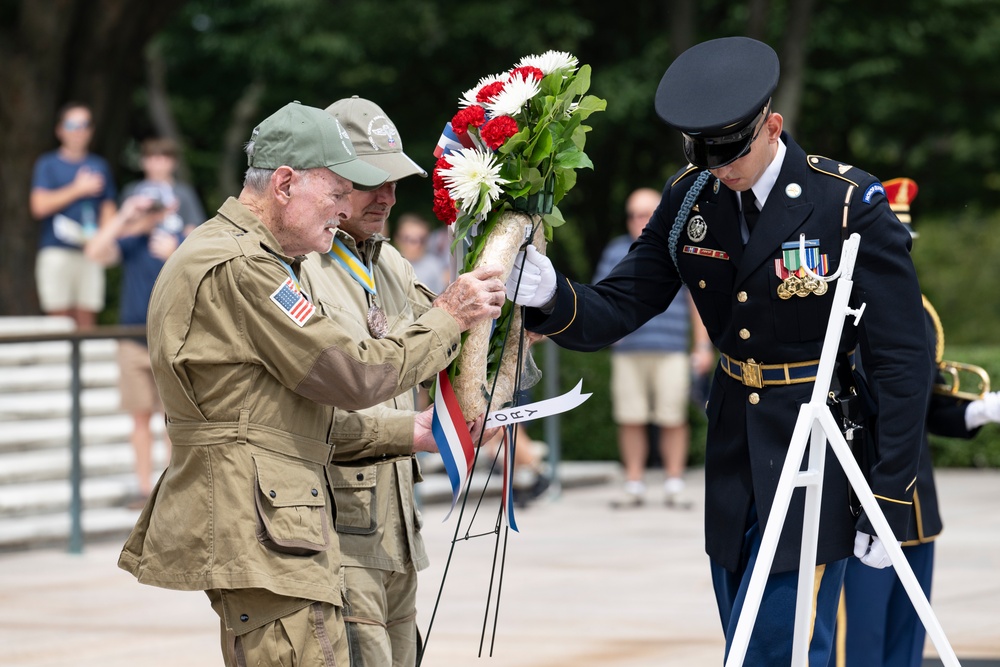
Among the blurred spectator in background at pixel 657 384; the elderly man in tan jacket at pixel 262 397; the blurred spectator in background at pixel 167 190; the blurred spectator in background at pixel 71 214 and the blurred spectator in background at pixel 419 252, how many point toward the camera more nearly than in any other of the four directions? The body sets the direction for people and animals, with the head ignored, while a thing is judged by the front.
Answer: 4

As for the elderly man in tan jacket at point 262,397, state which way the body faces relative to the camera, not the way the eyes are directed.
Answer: to the viewer's right

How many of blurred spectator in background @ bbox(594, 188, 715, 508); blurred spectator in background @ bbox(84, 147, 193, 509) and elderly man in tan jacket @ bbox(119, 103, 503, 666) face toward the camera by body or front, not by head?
2

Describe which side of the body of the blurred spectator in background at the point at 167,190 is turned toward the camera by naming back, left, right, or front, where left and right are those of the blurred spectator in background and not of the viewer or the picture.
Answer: front

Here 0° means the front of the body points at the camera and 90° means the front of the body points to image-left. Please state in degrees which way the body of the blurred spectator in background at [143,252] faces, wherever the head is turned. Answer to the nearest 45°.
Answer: approximately 0°

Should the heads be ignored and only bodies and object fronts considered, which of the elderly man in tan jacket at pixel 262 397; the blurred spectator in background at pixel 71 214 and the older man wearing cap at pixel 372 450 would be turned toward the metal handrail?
the blurred spectator in background

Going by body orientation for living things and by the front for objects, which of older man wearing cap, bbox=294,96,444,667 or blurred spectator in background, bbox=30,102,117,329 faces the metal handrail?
the blurred spectator in background

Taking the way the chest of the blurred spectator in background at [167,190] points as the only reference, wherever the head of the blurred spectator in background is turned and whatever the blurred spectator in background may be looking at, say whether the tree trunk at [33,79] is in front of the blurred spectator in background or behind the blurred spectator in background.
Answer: behind

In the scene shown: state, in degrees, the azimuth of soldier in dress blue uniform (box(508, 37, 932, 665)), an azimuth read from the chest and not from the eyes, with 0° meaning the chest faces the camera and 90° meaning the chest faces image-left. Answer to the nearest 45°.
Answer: approximately 45°

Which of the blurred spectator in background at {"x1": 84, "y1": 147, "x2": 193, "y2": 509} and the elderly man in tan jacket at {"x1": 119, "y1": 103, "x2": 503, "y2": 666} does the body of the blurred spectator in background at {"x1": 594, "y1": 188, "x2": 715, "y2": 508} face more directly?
the elderly man in tan jacket

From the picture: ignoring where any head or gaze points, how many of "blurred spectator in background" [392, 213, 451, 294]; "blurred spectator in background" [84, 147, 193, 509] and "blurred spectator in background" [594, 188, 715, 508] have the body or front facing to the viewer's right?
0

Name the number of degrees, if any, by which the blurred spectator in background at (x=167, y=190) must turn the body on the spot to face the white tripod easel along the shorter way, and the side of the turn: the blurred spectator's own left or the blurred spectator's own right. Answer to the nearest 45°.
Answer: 0° — they already face it

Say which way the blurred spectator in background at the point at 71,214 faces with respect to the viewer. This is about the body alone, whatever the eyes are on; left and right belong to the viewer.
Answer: facing the viewer

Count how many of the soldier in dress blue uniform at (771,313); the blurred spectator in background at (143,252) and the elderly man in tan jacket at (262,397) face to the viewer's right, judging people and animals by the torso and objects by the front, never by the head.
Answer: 1

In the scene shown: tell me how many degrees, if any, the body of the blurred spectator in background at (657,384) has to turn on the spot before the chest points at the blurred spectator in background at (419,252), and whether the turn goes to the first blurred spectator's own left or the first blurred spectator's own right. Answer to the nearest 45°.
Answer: approximately 90° to the first blurred spectator's own right

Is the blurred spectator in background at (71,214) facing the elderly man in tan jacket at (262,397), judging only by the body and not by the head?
yes
